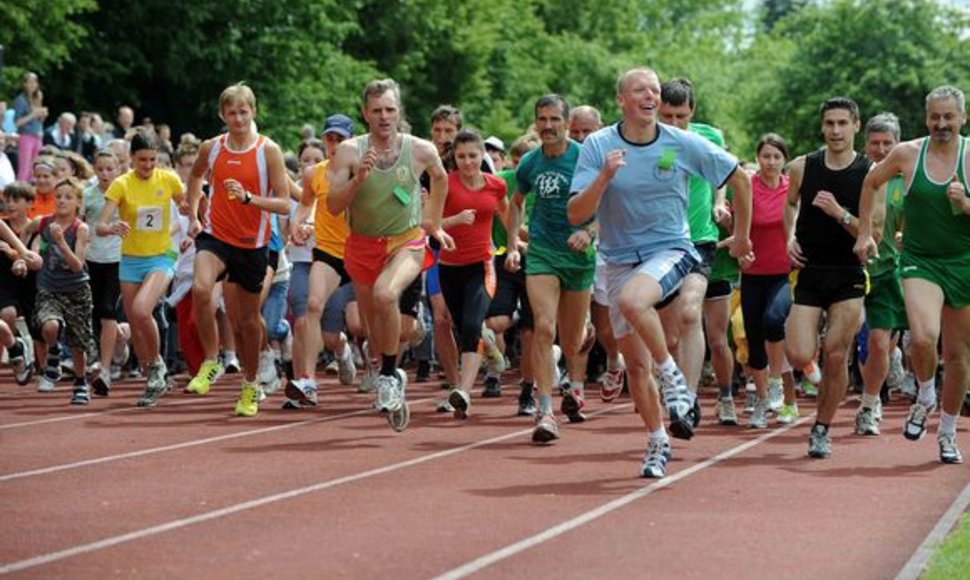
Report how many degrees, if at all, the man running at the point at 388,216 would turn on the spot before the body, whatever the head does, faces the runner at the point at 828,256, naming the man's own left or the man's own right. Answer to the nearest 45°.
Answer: approximately 90° to the man's own left

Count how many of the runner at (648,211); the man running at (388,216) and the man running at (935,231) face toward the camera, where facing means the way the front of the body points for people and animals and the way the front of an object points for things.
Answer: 3

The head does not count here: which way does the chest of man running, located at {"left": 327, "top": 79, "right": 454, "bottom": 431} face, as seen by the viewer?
toward the camera

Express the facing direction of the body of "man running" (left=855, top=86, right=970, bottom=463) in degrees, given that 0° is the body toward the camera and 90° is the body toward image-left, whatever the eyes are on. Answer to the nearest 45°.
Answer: approximately 0°

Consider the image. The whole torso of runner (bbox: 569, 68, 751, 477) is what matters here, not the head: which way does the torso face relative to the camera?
toward the camera
